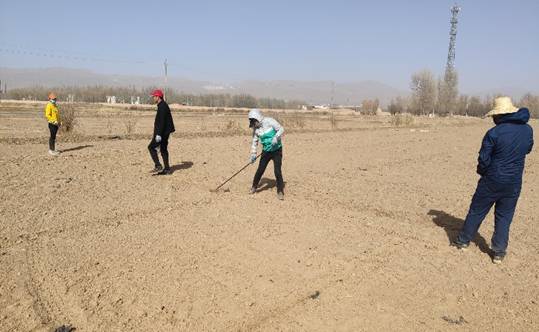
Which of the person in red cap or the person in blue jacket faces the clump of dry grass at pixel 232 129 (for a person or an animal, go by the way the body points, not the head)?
the person in blue jacket

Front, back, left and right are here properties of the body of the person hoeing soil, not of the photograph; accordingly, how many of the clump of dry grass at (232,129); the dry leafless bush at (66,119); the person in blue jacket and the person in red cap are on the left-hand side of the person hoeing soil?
1

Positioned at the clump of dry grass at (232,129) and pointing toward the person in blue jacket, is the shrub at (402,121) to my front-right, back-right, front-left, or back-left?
back-left

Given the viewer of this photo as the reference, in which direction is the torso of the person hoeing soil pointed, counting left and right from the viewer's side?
facing the viewer and to the left of the viewer

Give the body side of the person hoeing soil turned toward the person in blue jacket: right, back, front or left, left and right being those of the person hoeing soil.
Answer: left

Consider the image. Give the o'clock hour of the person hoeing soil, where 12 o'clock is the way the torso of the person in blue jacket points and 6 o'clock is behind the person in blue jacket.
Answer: The person hoeing soil is roughly at 11 o'clock from the person in blue jacket.

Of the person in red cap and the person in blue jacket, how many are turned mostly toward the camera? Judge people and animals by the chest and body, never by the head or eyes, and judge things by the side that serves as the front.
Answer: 0

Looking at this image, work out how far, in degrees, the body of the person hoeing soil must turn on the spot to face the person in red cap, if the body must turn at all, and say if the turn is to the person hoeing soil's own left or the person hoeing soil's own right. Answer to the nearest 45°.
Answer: approximately 90° to the person hoeing soil's own right

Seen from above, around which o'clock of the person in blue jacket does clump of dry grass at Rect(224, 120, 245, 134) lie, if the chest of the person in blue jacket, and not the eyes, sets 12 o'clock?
The clump of dry grass is roughly at 12 o'clock from the person in blue jacket.

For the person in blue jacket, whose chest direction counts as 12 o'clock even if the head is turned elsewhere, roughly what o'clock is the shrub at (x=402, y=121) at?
The shrub is roughly at 1 o'clock from the person in blue jacket.

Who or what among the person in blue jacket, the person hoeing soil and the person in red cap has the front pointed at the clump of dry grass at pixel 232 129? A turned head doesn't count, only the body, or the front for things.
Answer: the person in blue jacket

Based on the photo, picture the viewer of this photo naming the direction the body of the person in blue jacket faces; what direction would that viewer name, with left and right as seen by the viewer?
facing away from the viewer and to the left of the viewer
